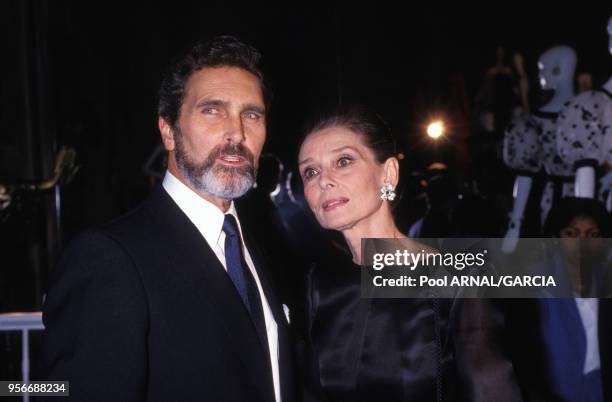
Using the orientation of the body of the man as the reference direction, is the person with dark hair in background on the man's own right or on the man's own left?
on the man's own left

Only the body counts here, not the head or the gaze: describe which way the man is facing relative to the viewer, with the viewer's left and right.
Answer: facing the viewer and to the right of the viewer

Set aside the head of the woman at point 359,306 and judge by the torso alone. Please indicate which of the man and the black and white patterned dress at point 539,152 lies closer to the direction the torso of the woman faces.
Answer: the man

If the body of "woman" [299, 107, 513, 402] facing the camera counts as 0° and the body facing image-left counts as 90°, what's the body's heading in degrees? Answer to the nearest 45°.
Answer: approximately 45°

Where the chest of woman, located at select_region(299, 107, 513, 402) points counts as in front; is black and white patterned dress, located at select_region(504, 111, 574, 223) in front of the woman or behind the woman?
behind

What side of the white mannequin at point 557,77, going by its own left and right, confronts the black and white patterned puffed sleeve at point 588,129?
left
